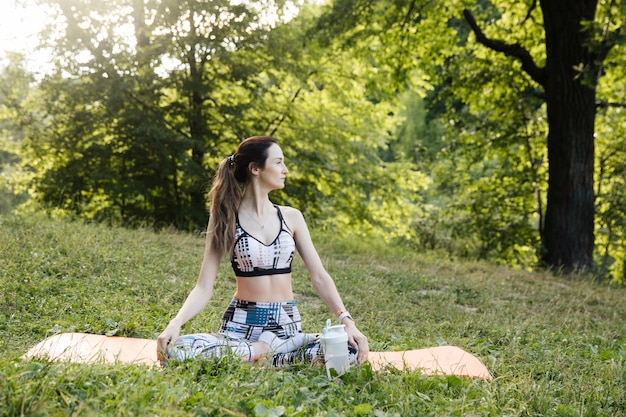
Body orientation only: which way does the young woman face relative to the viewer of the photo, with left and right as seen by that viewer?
facing the viewer

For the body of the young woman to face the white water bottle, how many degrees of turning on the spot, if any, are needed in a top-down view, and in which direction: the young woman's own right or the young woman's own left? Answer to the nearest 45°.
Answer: approximately 45° to the young woman's own left

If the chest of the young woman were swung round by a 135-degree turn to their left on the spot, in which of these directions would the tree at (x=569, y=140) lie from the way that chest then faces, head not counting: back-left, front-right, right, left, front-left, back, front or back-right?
front

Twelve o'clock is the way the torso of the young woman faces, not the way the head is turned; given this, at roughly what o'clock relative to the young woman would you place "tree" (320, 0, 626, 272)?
The tree is roughly at 7 o'clock from the young woman.

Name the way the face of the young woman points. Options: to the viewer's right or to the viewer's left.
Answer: to the viewer's right
